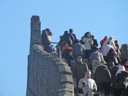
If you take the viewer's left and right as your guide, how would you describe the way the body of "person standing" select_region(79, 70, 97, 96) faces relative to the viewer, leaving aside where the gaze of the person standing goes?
facing the viewer
